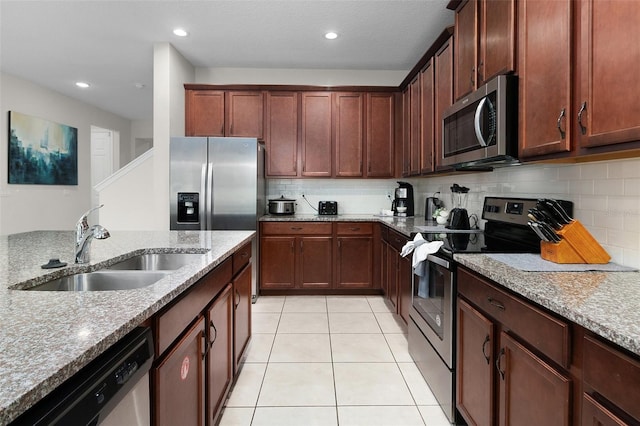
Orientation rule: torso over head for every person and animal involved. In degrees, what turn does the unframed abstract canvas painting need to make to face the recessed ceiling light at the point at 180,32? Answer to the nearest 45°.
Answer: approximately 45° to its right

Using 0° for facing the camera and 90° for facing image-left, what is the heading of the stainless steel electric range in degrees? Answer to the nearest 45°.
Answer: approximately 45°

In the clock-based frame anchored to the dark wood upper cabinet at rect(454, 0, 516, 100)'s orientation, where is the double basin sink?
The double basin sink is roughly at 12 o'clock from the dark wood upper cabinet.

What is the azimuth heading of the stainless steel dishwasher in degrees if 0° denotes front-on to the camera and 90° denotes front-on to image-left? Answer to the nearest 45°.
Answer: approximately 315°

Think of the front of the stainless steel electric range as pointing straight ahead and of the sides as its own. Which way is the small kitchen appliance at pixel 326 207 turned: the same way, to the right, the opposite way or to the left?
to the left

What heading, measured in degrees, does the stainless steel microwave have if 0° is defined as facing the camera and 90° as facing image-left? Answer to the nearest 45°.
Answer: approximately 45°

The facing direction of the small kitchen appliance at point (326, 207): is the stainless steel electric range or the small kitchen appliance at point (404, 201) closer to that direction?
the stainless steel electric range
